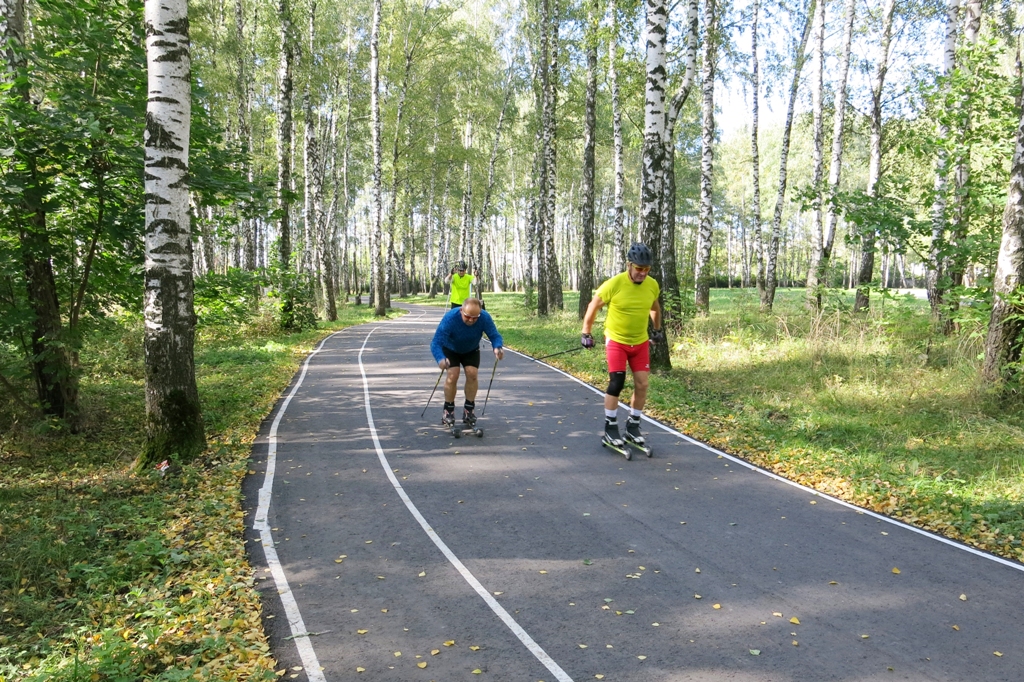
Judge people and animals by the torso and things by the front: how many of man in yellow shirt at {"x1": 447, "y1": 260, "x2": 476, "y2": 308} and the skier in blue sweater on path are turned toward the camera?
2

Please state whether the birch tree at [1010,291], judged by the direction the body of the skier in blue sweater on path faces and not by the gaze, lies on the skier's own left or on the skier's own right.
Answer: on the skier's own left

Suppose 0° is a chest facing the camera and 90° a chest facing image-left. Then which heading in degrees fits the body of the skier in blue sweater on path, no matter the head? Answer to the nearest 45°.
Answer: approximately 0°

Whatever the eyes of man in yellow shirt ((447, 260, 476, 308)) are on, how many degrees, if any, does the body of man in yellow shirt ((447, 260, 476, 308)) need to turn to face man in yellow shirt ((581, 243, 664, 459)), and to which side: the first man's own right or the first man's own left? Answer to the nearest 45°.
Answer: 0° — they already face them

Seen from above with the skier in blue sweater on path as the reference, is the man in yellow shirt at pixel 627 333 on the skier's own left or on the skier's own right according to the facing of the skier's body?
on the skier's own left
